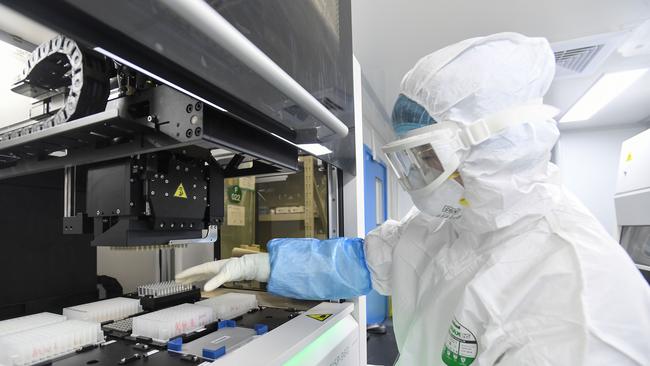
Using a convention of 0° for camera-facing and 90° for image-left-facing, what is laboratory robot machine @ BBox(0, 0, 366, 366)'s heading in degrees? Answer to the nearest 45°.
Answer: approximately 315°

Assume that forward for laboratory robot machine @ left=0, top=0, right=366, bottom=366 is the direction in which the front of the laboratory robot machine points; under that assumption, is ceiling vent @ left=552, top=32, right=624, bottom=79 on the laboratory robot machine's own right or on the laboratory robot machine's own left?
on the laboratory robot machine's own left
